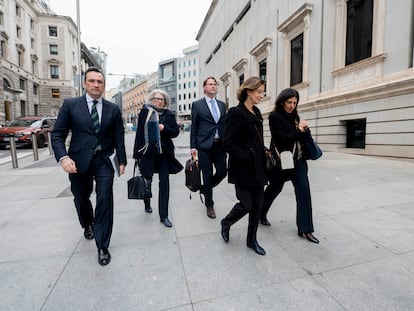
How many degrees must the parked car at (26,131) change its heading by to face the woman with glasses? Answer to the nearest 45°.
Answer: approximately 45° to its left

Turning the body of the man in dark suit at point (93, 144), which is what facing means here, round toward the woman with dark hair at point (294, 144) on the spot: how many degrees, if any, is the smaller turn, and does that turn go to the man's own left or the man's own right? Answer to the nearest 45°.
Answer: approximately 90° to the man's own left

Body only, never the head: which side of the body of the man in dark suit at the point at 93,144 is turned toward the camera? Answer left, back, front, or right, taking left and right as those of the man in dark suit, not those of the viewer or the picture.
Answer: front

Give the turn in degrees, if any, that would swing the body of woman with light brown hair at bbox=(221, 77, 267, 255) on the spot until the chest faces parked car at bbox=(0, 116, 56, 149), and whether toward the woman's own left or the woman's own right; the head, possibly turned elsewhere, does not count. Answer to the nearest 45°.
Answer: approximately 180°

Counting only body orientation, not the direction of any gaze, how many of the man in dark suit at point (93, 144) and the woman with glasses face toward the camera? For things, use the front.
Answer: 2

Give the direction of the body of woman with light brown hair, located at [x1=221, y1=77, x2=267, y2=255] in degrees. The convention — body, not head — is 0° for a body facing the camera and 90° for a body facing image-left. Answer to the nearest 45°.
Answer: approximately 315°

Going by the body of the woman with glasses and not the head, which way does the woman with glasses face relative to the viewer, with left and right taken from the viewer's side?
facing the viewer
